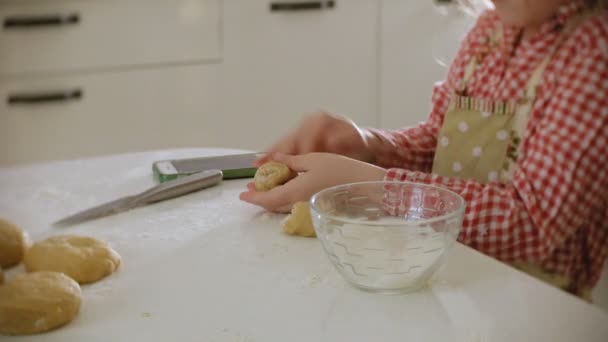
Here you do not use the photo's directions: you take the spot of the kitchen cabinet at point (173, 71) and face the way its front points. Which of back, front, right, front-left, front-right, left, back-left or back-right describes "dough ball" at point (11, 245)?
front

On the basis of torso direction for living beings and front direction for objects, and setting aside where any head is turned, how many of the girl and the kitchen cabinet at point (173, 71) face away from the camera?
0

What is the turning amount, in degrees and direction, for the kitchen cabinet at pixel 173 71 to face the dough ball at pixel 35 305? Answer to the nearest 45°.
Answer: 0° — it already faces it

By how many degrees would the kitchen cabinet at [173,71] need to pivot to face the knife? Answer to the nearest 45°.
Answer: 0° — it already faces it

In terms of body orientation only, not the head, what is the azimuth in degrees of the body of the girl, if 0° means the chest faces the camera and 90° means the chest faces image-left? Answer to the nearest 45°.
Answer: approximately 45°

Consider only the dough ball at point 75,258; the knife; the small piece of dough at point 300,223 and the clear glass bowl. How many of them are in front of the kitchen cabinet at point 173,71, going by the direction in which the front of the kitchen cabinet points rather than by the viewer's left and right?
4

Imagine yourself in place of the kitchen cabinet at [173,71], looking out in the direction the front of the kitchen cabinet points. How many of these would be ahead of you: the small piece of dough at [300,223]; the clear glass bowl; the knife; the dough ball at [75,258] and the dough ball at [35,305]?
5

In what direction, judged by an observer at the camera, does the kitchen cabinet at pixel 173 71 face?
facing the viewer

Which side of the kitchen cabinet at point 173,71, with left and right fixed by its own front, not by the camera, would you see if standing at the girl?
front
